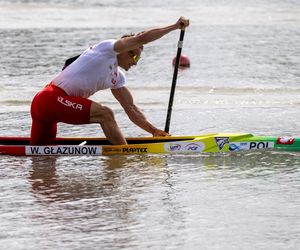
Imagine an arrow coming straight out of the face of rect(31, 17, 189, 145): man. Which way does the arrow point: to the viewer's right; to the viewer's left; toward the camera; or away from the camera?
to the viewer's right

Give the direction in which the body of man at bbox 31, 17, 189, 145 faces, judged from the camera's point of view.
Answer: to the viewer's right

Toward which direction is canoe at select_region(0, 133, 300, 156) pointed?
to the viewer's right
